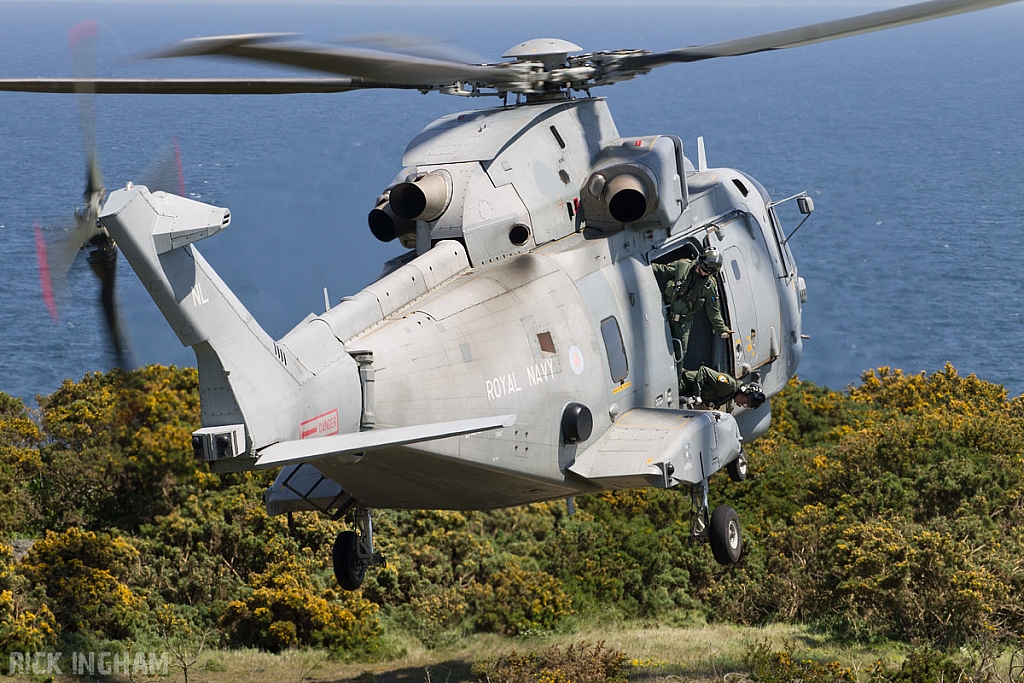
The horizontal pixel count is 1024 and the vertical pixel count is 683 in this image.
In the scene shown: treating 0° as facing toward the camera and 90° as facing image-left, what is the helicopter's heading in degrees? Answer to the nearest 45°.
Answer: approximately 225°
